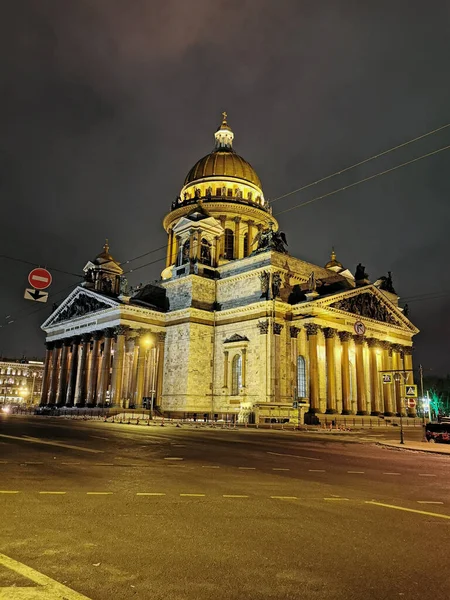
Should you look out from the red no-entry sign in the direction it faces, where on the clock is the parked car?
The parked car is roughly at 9 o'clock from the red no-entry sign.

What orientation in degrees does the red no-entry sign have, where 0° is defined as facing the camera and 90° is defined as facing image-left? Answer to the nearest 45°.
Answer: approximately 0°
